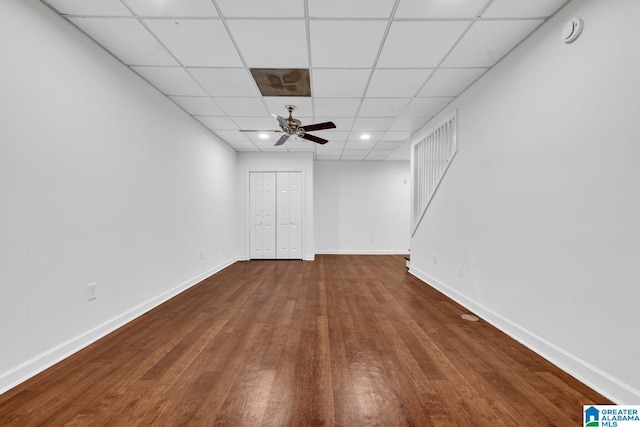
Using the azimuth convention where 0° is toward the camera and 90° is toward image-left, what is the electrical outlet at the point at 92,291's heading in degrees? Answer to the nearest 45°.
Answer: approximately 315°

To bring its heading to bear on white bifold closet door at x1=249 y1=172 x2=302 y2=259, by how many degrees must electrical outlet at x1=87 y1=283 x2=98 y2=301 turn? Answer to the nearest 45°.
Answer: approximately 90° to its left

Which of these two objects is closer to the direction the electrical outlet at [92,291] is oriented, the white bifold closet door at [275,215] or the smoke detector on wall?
the smoke detector on wall

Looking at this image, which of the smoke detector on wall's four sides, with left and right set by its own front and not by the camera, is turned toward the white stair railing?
right

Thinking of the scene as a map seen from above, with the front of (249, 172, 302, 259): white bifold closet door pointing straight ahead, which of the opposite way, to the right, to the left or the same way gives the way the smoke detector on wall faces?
to the right

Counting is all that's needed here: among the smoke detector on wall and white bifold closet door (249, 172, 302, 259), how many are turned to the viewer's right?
0

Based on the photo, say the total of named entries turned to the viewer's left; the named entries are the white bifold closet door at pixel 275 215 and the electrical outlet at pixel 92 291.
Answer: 0

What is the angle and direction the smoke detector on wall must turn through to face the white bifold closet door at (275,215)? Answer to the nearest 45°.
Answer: approximately 45° to its right

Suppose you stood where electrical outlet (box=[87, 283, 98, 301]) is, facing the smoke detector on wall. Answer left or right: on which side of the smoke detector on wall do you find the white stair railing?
left

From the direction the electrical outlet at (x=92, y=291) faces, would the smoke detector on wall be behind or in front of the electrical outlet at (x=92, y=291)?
in front

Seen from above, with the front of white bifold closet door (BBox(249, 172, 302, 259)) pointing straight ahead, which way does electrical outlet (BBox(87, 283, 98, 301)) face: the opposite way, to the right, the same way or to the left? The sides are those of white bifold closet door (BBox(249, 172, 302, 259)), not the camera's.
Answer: to the left

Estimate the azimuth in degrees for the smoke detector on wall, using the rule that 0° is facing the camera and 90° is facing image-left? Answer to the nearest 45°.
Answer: approximately 45°

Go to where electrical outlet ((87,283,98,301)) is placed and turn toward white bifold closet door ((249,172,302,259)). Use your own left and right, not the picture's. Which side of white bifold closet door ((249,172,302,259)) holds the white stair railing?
right

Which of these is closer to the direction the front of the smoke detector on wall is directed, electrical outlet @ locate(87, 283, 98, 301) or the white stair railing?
the electrical outlet

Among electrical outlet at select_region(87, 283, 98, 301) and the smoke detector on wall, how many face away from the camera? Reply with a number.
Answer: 0

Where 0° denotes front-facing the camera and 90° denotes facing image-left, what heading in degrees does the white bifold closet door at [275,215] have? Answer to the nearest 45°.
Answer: approximately 0°

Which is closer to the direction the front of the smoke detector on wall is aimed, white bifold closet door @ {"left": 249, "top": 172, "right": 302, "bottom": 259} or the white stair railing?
the white bifold closet door

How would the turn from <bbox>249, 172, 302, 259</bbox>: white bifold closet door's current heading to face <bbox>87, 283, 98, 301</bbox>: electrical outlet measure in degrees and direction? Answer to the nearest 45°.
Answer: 0° — it already faces it

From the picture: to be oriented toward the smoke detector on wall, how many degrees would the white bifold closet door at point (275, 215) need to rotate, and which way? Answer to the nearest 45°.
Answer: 0° — it already faces it
